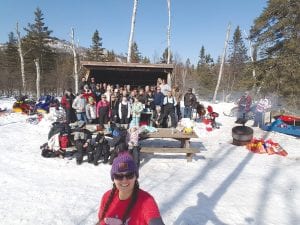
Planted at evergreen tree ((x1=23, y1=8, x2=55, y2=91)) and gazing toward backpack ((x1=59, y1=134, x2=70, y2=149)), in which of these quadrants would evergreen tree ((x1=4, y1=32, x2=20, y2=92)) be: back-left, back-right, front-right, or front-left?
back-right

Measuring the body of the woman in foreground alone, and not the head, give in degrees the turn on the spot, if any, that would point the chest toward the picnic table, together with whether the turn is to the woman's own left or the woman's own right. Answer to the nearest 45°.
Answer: approximately 180°

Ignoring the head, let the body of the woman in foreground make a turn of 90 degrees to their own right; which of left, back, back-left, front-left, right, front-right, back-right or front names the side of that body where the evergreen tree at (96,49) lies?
right

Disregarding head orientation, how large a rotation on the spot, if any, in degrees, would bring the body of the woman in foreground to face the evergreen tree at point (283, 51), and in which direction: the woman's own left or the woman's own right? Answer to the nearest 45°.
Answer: approximately 135° to the woman's own left

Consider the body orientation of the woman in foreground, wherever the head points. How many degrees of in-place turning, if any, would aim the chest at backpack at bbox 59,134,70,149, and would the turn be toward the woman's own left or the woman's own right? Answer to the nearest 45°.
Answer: approximately 180°
